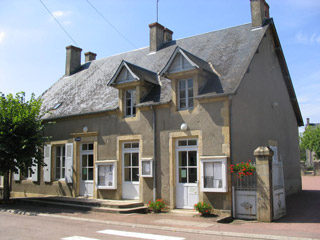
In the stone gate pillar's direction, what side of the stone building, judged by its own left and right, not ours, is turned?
left

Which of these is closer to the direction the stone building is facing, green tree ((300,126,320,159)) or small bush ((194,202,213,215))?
the small bush

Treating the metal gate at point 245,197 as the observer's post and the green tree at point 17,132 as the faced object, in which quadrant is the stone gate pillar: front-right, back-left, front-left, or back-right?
back-left

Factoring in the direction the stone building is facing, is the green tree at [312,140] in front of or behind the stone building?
behind

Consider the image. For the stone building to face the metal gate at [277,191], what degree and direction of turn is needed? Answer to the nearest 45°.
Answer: approximately 90° to its left

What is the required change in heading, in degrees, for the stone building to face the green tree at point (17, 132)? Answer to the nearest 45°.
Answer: approximately 45° to its right
